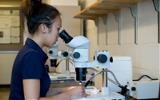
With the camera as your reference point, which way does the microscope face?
facing to the left of the viewer

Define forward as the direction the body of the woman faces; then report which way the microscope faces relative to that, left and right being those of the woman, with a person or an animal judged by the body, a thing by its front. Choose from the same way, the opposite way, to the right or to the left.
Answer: the opposite way

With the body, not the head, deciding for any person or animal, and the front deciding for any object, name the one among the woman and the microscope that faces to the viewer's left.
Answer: the microscope

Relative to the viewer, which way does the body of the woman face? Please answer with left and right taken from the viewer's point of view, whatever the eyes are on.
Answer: facing to the right of the viewer
